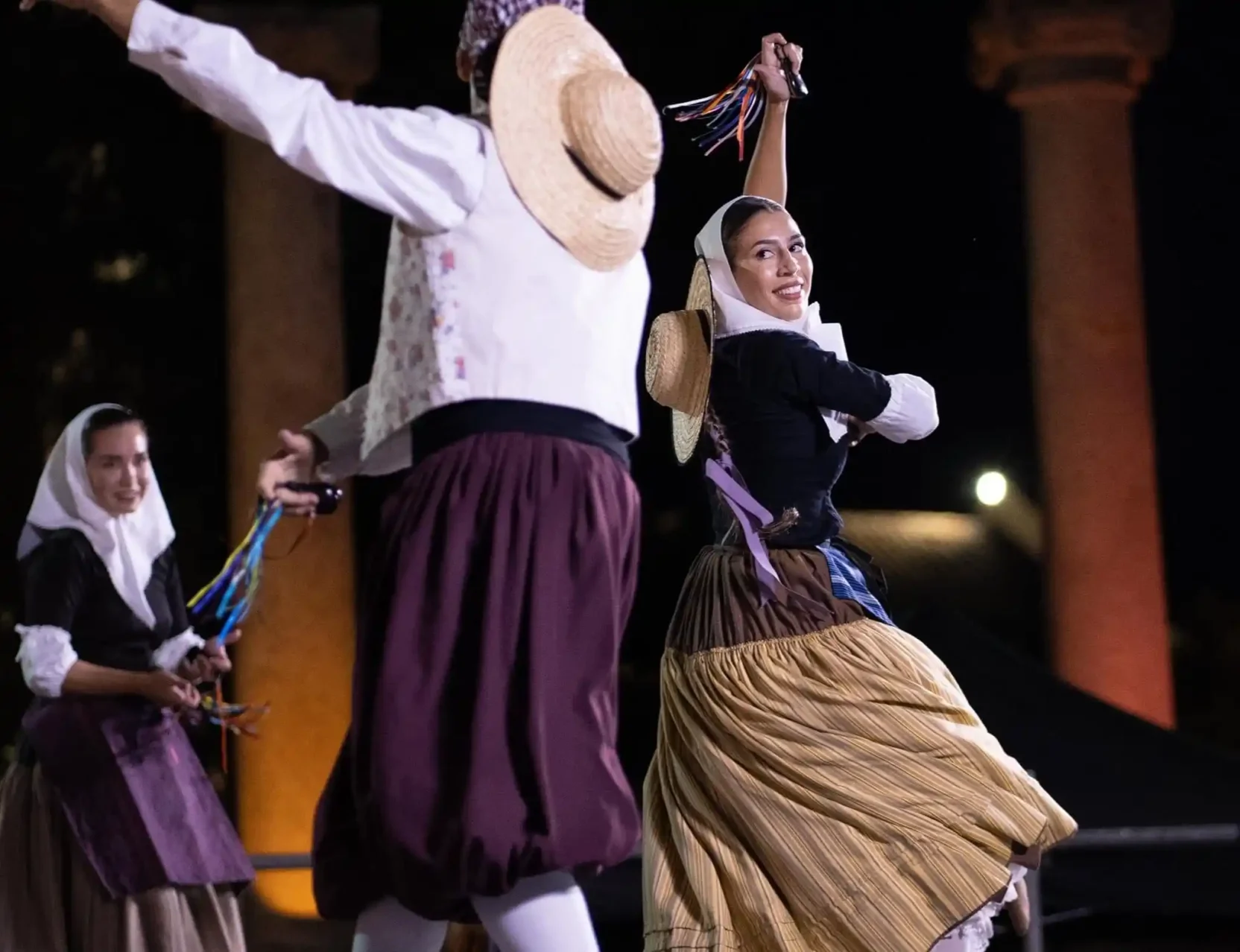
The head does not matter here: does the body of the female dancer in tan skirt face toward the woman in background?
no

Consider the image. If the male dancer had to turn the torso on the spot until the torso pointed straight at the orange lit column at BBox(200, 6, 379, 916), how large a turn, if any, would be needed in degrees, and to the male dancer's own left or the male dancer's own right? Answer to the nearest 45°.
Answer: approximately 45° to the male dancer's own right

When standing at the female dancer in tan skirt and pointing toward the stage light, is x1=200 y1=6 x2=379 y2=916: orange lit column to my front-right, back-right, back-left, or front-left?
front-left

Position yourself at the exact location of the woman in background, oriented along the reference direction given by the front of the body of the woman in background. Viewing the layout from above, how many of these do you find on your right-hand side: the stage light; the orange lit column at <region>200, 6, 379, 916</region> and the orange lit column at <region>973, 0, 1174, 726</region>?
0

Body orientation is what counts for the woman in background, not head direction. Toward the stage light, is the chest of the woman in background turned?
no

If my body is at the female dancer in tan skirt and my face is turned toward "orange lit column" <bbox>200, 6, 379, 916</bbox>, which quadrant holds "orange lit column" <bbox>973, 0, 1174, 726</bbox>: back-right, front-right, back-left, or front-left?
front-right

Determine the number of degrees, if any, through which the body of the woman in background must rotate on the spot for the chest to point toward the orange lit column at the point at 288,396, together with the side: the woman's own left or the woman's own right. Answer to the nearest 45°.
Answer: approximately 135° to the woman's own left

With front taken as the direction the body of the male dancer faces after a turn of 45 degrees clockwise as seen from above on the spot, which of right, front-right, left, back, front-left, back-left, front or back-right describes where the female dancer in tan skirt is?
front-right

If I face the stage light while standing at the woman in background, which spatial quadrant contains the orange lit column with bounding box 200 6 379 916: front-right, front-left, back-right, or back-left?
front-left

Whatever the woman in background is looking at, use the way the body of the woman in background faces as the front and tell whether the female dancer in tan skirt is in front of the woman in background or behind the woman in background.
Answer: in front

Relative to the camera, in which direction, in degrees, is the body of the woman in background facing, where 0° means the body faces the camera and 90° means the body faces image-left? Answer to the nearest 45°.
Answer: approximately 315°

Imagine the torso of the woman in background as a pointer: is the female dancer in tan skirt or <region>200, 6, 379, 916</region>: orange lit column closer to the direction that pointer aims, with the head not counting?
the female dancer in tan skirt

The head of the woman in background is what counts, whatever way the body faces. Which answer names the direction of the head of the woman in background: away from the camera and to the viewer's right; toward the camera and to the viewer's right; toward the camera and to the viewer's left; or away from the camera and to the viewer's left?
toward the camera and to the viewer's right

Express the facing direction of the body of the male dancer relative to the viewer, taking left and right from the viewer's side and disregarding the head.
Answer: facing away from the viewer and to the left of the viewer

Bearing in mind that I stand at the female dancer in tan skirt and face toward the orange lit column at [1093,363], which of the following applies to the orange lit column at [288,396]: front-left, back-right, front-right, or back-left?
front-left
